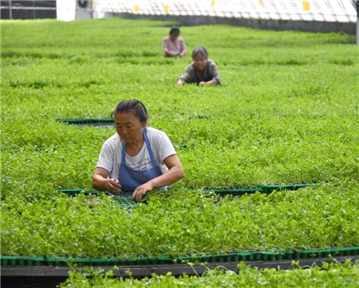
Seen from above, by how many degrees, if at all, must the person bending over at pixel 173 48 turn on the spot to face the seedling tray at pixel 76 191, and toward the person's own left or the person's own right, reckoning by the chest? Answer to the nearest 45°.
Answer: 0° — they already face it

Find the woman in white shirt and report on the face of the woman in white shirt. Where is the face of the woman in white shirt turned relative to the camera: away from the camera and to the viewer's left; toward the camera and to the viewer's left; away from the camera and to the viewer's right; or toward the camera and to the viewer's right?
toward the camera and to the viewer's left

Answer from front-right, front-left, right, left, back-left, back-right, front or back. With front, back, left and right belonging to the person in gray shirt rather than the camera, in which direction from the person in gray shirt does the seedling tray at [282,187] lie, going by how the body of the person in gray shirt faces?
front

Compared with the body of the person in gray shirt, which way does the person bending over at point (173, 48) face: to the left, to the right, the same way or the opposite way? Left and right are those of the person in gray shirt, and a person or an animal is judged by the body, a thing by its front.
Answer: the same way

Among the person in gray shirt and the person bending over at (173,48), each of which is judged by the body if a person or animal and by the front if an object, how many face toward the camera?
2

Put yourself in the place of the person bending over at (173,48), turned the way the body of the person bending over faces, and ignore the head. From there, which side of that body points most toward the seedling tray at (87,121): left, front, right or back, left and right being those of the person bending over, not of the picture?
front

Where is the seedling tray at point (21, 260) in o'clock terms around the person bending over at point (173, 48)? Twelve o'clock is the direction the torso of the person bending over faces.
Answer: The seedling tray is roughly at 12 o'clock from the person bending over.

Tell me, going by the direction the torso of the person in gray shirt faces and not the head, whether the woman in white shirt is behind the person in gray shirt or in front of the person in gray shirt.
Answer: in front

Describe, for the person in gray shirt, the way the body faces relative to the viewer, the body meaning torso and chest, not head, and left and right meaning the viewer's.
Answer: facing the viewer

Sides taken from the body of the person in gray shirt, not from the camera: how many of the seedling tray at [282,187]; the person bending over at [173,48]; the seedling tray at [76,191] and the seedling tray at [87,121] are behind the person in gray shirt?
1

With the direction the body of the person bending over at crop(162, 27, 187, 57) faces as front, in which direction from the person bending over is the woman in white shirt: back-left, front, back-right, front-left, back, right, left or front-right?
front

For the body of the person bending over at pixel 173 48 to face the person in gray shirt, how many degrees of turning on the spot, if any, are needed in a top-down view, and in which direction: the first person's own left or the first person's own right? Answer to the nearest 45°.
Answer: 0° — they already face them

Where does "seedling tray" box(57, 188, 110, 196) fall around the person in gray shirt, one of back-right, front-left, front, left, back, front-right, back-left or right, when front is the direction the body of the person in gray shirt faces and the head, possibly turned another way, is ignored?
front

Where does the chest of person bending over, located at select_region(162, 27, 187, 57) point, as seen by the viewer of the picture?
toward the camera

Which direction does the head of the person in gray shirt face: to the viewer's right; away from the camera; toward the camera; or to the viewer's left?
toward the camera
